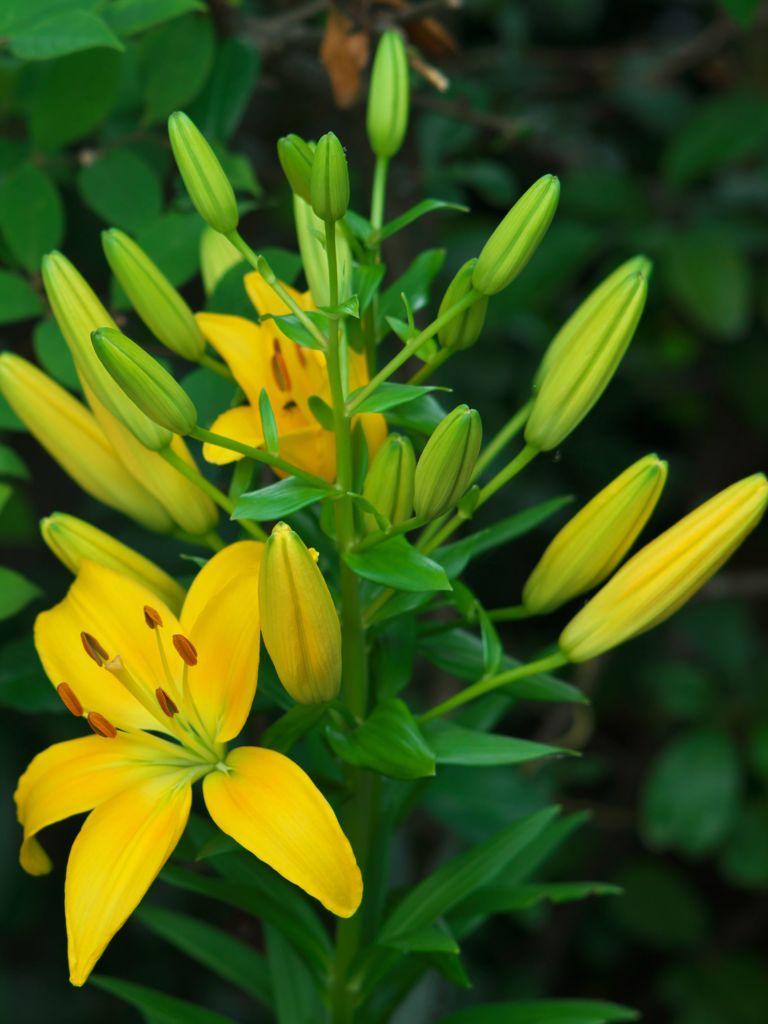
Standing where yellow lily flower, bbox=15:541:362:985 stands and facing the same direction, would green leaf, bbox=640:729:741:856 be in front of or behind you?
behind

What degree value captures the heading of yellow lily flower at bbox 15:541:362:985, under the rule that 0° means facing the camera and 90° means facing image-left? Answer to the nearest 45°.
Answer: approximately 45°
